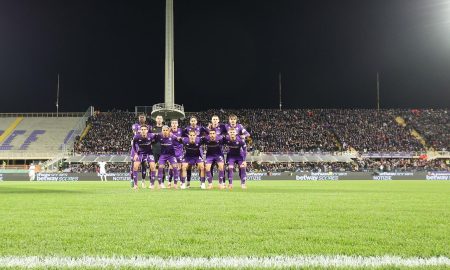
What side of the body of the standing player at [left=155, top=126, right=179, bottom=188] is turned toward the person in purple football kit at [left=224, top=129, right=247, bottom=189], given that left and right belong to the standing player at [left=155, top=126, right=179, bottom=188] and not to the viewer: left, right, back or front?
left

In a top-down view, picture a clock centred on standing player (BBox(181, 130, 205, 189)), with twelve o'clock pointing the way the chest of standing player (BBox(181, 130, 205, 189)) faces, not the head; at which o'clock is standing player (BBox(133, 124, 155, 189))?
standing player (BBox(133, 124, 155, 189)) is roughly at 3 o'clock from standing player (BBox(181, 130, 205, 189)).

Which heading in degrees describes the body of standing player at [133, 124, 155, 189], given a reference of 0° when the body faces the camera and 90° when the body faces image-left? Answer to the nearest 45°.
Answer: approximately 0°

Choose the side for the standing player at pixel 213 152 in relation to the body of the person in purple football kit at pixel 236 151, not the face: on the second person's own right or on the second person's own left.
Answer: on the second person's own right

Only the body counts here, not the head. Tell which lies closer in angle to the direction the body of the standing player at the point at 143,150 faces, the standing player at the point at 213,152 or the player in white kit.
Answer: the standing player
